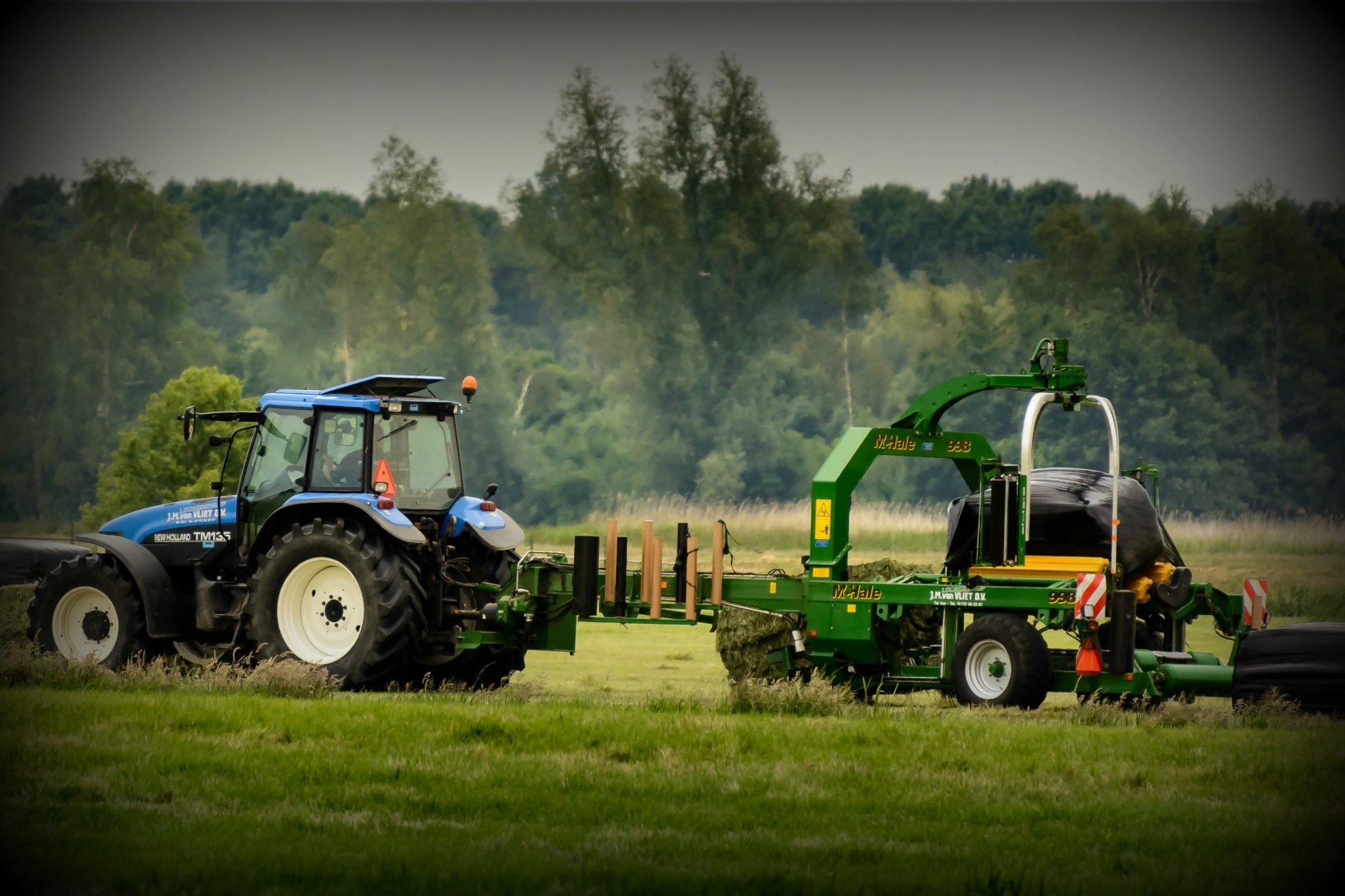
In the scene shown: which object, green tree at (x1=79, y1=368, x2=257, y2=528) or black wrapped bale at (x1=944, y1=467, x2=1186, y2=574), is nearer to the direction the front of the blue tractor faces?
the green tree

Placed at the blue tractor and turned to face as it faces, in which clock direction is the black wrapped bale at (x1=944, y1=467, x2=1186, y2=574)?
The black wrapped bale is roughly at 5 o'clock from the blue tractor.

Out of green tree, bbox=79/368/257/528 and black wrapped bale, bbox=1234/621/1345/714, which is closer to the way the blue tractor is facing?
the green tree

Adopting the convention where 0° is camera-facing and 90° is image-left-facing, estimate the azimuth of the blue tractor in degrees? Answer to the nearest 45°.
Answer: approximately 135°

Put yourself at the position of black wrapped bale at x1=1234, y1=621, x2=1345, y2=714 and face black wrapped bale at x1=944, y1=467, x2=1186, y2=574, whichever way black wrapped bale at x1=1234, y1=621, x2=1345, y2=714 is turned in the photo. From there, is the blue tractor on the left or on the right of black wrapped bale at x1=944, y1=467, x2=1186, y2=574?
left

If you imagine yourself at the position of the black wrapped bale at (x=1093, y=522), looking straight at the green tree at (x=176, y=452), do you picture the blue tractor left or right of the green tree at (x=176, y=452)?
left

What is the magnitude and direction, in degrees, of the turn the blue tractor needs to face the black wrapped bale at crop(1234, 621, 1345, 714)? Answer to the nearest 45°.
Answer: approximately 180°

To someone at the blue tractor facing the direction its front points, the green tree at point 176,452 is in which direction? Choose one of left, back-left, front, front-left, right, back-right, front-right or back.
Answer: front-right
